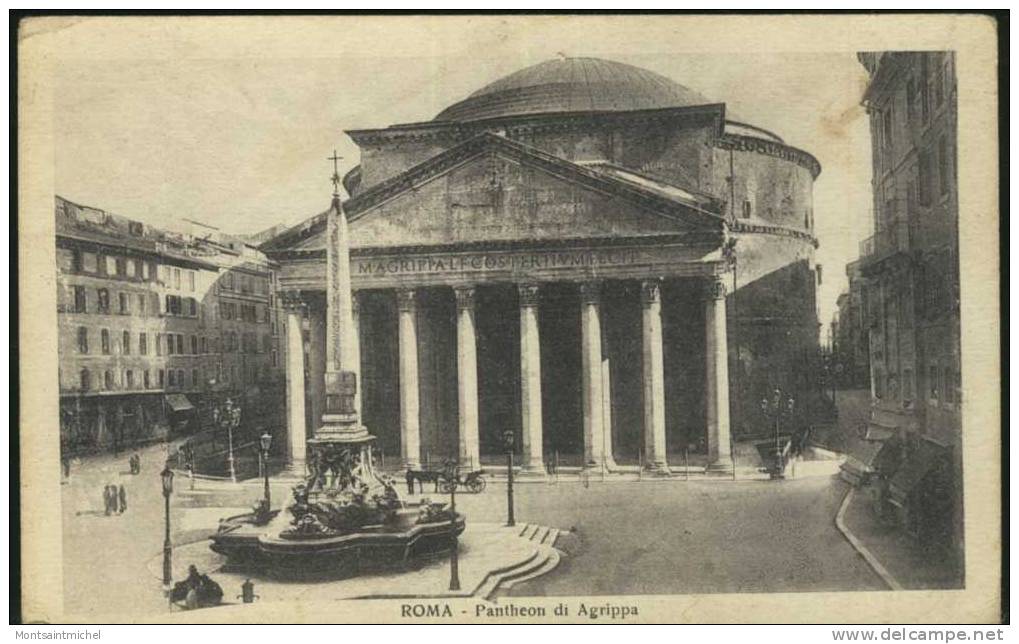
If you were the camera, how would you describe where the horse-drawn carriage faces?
facing to the left of the viewer

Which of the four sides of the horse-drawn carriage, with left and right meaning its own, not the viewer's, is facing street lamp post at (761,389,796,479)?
back
